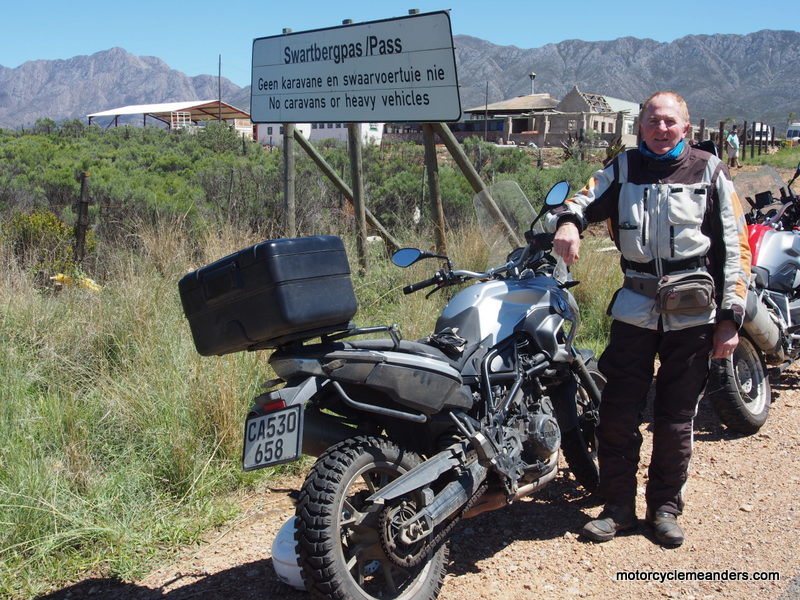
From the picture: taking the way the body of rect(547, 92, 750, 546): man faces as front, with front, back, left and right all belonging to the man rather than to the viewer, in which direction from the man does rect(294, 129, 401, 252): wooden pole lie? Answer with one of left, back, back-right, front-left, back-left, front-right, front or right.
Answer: back-right

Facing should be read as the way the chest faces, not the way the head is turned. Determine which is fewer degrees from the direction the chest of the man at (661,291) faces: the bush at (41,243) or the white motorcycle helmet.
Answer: the white motorcycle helmet

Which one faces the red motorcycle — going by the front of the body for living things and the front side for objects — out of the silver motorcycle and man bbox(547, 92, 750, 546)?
the silver motorcycle

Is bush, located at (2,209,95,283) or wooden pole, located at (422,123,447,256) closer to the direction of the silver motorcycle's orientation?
the wooden pole

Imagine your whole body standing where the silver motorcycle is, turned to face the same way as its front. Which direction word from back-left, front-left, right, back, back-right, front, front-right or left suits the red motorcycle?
front

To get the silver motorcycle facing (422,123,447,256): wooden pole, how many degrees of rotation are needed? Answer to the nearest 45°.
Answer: approximately 45° to its left

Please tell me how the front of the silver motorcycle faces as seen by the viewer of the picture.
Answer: facing away from the viewer and to the right of the viewer

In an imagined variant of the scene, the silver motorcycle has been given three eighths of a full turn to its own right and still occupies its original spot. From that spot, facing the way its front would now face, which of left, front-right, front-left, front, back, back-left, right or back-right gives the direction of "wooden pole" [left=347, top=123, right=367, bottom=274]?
back

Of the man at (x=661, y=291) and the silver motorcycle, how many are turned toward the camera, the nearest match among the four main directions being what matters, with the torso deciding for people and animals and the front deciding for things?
1

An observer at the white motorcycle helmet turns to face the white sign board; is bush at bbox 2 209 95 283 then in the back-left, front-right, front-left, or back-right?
front-left

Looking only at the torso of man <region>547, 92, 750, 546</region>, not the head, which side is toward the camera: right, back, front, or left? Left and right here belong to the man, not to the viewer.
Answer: front

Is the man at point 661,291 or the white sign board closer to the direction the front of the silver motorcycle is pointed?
the man

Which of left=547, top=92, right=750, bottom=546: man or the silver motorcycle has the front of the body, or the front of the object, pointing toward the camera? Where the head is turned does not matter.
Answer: the man

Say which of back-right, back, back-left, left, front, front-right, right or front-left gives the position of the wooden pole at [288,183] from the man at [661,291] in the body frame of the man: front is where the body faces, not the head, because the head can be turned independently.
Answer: back-right

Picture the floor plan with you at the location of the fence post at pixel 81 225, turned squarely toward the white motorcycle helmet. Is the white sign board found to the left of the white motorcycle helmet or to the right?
left

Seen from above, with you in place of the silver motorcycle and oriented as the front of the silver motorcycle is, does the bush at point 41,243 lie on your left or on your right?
on your left
